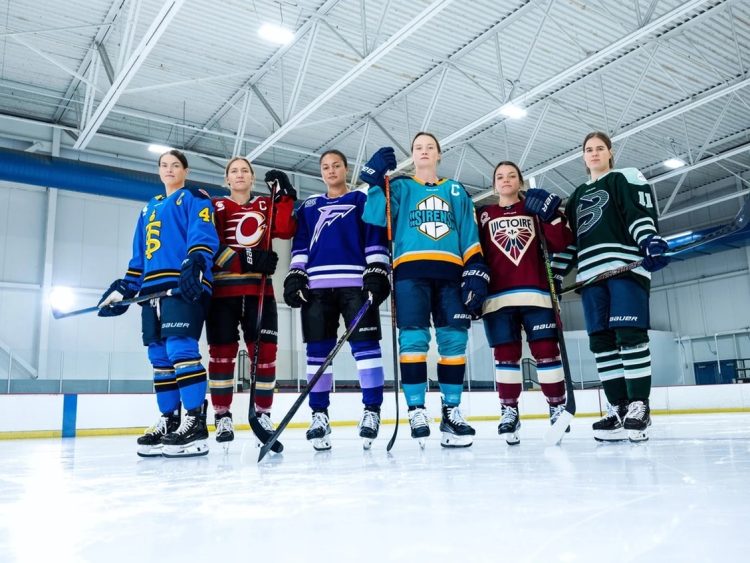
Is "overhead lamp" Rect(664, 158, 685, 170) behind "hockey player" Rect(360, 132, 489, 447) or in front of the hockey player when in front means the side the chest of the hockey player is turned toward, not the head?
behind

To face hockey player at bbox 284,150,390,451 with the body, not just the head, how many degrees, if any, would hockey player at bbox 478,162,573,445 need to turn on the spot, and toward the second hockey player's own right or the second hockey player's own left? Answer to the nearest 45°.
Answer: approximately 90° to the second hockey player's own right

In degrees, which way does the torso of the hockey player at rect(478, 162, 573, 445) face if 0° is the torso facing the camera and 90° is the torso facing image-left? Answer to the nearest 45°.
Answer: approximately 0°

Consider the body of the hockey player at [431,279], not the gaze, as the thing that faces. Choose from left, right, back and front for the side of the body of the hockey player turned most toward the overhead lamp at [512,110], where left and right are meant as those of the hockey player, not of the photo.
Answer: back
